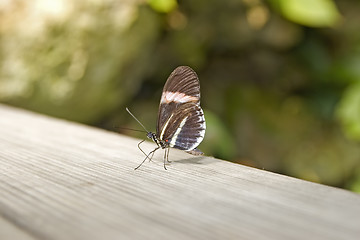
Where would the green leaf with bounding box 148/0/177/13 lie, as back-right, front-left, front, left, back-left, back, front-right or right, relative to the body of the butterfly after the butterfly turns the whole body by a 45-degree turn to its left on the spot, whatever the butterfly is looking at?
back-right

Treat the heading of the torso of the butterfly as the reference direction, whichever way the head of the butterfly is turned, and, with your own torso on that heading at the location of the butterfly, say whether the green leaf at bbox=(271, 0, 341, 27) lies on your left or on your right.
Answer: on your right

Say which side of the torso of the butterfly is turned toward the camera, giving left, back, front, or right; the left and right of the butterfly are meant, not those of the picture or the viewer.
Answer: left
